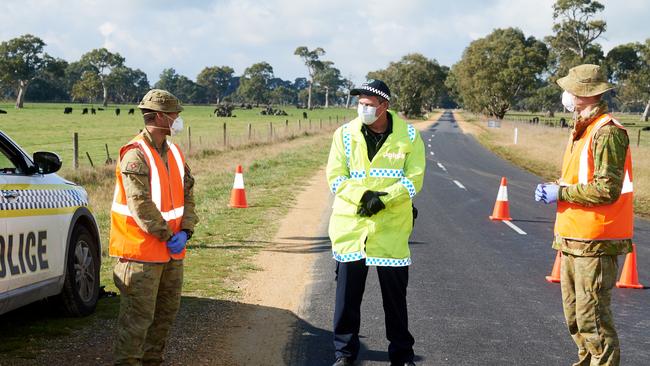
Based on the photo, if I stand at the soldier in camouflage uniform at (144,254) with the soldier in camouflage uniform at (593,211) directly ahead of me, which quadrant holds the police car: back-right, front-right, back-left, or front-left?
back-left

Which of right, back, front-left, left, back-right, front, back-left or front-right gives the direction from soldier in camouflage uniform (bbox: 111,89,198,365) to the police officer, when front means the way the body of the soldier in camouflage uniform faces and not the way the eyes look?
front-left

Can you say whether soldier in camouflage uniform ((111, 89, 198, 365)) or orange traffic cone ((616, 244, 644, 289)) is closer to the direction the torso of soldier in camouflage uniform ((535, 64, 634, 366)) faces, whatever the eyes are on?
the soldier in camouflage uniform

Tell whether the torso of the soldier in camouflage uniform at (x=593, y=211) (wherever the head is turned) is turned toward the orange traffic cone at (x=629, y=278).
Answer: no

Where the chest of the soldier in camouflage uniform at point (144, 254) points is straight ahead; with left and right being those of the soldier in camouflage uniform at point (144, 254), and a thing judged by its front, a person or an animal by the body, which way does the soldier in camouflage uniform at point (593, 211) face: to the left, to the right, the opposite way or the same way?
the opposite way

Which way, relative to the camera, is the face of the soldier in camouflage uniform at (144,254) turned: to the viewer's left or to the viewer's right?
to the viewer's right

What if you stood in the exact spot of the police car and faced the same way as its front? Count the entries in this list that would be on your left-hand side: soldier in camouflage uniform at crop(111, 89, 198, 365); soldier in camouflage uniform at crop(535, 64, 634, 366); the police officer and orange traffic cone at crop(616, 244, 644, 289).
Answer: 0

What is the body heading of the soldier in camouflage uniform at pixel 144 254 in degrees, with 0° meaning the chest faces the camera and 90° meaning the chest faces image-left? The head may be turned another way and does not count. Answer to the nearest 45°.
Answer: approximately 315°

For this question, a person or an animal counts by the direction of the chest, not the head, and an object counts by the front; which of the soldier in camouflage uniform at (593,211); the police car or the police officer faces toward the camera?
the police officer

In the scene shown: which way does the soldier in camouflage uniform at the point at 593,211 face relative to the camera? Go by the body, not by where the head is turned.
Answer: to the viewer's left

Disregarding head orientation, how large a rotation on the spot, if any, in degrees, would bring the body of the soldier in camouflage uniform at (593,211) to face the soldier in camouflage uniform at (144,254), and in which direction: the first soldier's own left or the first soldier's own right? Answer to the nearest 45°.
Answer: approximately 45° to the first soldier's own left

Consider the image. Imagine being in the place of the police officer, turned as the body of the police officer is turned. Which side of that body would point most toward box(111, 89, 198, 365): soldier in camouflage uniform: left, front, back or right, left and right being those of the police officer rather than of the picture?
right

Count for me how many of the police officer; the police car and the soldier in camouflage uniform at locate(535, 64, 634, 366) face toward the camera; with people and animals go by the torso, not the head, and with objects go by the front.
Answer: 1

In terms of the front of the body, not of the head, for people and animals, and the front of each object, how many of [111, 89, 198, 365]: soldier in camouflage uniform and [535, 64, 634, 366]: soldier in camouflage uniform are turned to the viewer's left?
1

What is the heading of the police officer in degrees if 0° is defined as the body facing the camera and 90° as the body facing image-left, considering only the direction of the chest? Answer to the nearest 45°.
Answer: approximately 0°

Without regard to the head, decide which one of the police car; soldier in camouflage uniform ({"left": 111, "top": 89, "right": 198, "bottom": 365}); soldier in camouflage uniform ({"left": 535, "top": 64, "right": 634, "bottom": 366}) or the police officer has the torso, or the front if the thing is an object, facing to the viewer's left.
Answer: soldier in camouflage uniform ({"left": 535, "top": 64, "right": 634, "bottom": 366})

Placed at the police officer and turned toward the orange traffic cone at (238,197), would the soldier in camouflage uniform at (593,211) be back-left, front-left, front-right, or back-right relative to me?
back-right

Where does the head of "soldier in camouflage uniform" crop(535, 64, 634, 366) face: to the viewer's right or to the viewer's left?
to the viewer's left
